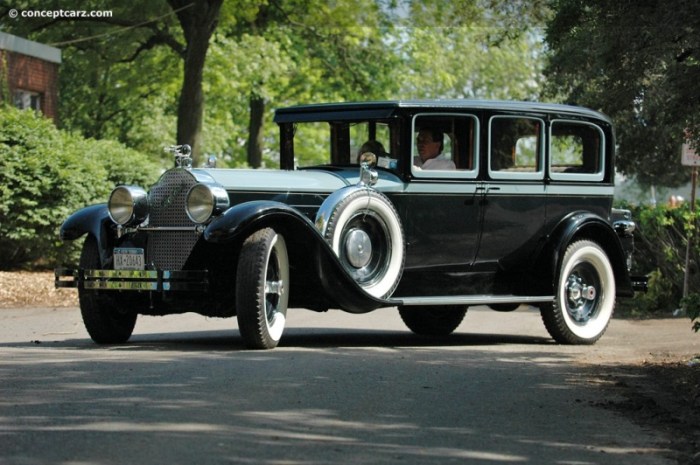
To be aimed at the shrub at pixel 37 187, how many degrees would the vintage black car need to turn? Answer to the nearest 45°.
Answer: approximately 90° to its right

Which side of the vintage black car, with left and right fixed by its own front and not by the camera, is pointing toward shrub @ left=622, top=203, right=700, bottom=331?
back

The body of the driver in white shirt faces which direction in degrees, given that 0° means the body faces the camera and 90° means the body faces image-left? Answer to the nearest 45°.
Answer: approximately 45°

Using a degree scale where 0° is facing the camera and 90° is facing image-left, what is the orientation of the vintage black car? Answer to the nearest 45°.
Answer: approximately 45°

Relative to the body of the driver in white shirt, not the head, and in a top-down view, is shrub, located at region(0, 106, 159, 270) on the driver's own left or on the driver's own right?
on the driver's own right

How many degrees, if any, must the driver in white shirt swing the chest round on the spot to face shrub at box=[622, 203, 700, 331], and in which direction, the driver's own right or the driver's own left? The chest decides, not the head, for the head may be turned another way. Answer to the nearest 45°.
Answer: approximately 180°

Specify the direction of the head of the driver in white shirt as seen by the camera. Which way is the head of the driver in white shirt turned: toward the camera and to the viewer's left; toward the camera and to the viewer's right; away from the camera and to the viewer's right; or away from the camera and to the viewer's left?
toward the camera and to the viewer's left
